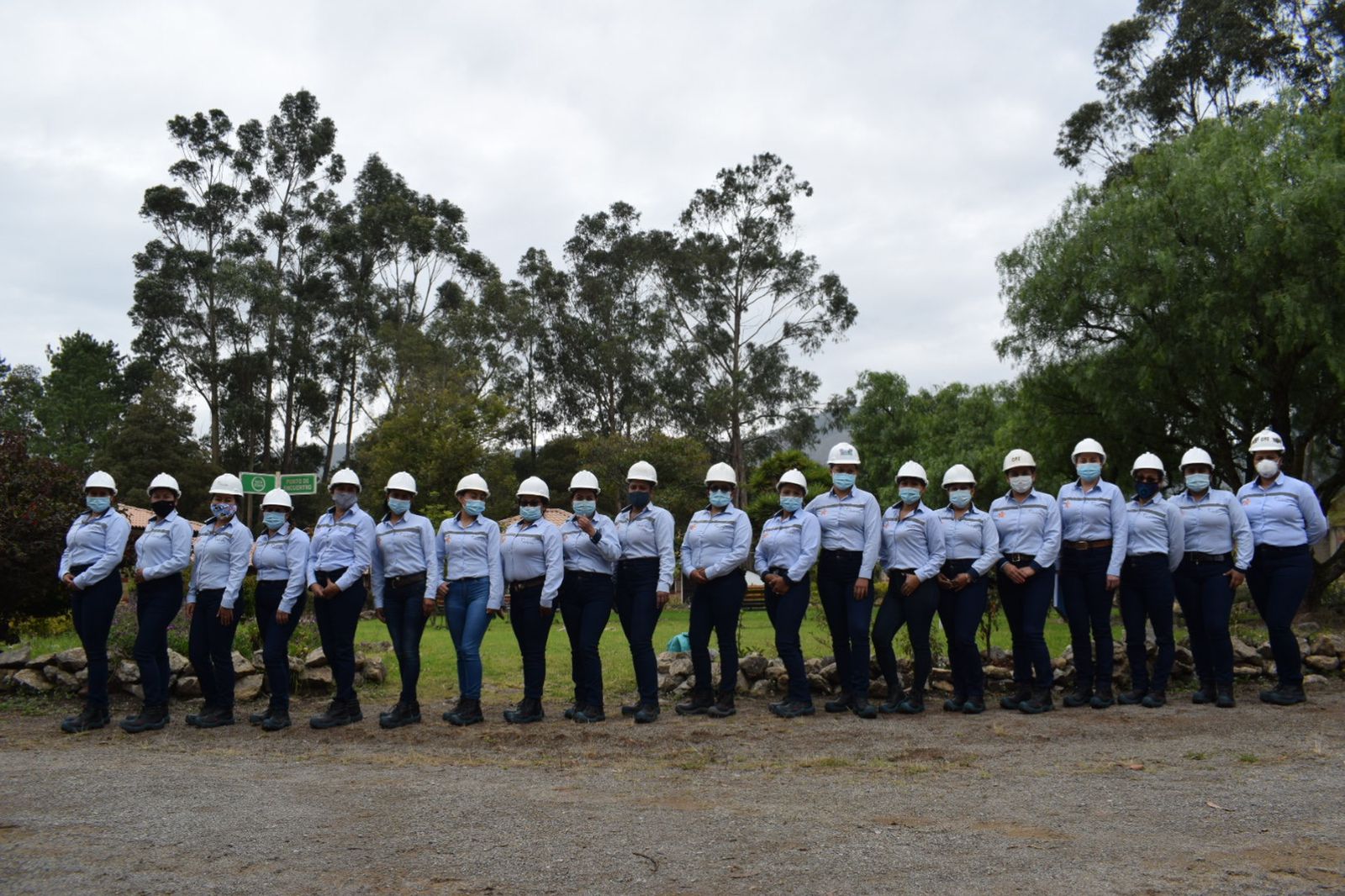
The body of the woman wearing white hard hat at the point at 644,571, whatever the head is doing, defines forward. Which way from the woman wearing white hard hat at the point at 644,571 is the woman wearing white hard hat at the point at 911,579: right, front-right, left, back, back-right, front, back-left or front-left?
back-left

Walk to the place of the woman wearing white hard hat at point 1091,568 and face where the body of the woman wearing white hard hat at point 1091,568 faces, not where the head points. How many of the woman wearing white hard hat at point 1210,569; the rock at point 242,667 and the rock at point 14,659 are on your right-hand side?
2

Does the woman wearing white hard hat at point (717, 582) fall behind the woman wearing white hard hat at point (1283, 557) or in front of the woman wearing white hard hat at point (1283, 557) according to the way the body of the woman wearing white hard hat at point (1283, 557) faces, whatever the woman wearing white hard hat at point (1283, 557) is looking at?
in front

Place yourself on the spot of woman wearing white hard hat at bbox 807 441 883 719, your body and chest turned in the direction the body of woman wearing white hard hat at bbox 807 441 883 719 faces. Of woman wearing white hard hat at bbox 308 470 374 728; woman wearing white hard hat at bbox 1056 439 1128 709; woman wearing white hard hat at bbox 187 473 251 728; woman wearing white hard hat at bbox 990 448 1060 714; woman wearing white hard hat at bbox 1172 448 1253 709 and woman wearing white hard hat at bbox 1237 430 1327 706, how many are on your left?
4

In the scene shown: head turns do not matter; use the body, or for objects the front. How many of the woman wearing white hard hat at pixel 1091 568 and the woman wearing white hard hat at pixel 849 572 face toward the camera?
2

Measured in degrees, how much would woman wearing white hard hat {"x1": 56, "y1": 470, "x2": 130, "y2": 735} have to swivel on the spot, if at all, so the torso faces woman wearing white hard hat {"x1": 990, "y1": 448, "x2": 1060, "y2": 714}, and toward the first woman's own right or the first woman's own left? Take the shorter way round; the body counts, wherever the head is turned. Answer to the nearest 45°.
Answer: approximately 90° to the first woman's own left

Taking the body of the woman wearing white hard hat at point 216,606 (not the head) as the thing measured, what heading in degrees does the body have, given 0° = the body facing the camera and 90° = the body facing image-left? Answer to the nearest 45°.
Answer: approximately 45°
